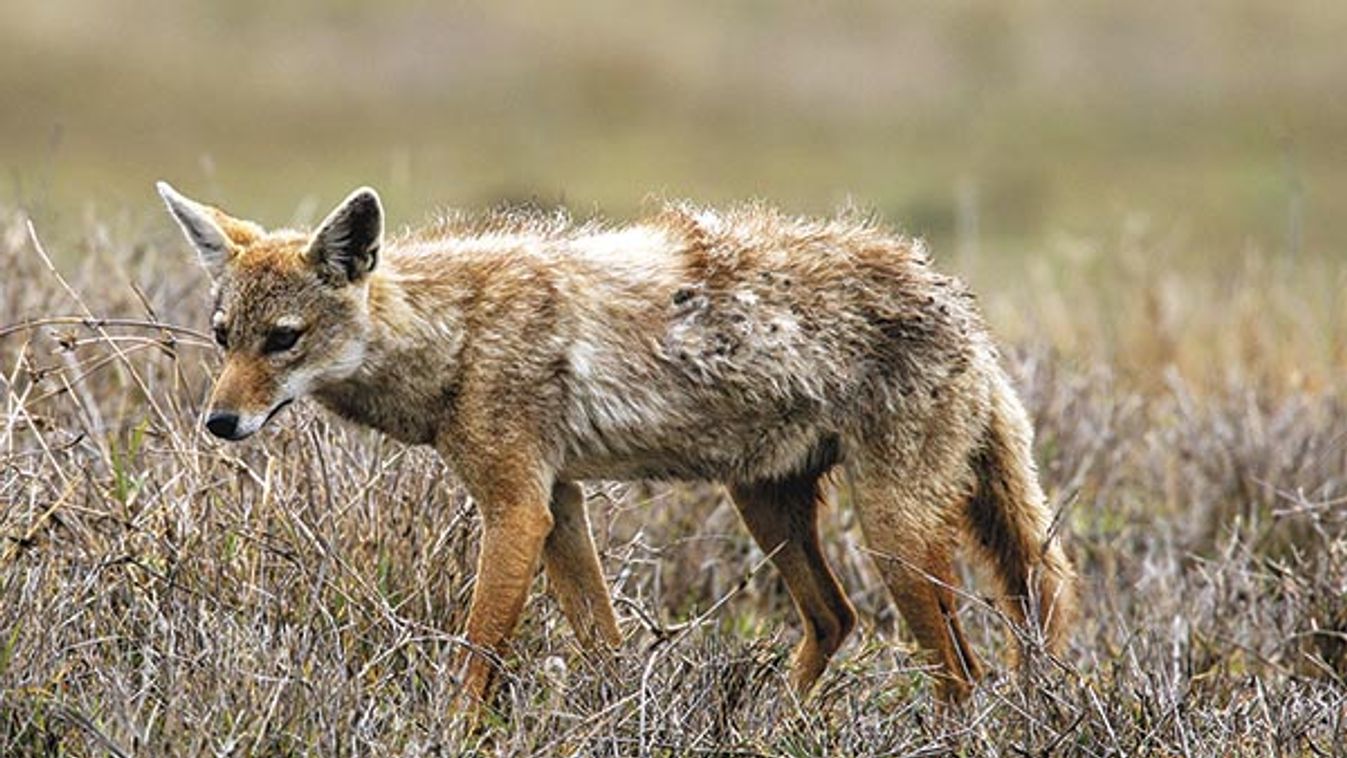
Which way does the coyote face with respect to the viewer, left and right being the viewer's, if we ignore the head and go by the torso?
facing to the left of the viewer
